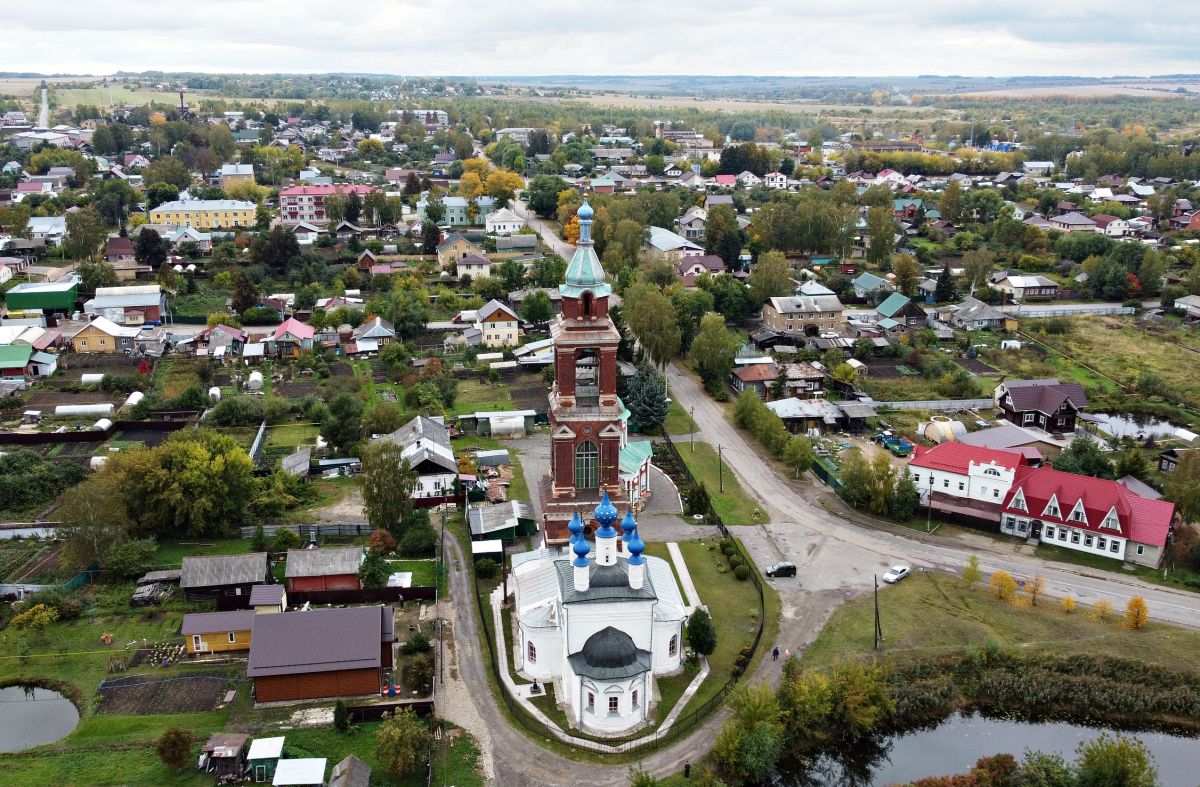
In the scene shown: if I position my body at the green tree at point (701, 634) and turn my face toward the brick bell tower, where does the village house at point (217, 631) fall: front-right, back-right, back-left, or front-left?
front-left

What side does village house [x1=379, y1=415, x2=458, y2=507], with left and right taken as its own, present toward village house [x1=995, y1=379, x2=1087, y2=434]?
left

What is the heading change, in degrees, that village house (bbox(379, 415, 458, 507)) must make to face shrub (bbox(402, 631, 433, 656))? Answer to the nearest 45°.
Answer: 0° — it already faces it

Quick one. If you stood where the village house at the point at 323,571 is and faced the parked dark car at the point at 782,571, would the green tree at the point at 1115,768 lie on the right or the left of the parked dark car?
right

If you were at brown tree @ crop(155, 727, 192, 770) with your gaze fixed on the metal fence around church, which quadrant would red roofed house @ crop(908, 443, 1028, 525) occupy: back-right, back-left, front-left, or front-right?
front-left

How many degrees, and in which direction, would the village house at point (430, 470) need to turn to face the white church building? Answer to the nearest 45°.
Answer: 0° — it already faces it

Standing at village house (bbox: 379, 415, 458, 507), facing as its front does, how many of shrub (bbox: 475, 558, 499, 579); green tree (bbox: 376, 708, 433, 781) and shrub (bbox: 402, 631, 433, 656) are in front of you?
3

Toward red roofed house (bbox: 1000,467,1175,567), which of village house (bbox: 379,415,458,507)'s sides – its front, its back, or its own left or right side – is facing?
left

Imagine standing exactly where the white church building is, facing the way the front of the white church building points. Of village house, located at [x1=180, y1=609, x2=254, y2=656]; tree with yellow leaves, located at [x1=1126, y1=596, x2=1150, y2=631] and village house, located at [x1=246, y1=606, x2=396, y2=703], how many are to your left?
2

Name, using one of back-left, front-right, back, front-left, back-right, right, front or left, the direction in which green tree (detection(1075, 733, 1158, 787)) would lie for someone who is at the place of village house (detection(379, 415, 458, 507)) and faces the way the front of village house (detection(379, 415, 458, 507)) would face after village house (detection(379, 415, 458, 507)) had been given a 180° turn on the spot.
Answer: back-right

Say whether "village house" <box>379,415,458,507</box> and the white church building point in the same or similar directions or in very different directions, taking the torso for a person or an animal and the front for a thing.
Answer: very different directions

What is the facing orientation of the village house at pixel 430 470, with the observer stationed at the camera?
facing the viewer

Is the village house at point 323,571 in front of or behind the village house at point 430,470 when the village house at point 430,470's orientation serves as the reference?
in front

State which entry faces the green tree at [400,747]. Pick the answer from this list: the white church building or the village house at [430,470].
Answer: the village house

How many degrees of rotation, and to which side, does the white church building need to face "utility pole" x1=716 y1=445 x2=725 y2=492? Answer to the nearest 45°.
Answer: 0° — it already faces it

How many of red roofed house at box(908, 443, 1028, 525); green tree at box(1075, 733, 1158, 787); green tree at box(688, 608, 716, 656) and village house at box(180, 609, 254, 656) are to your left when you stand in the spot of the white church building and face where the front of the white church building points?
1

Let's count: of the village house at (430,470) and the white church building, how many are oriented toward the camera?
1

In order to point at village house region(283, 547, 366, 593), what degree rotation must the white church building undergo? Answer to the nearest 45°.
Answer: approximately 45° to its left

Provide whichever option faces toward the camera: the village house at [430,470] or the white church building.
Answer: the village house

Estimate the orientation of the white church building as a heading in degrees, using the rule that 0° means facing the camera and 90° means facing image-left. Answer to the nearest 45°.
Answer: approximately 180°

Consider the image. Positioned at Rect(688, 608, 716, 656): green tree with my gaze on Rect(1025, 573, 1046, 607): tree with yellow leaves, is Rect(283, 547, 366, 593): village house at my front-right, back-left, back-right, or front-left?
back-left
